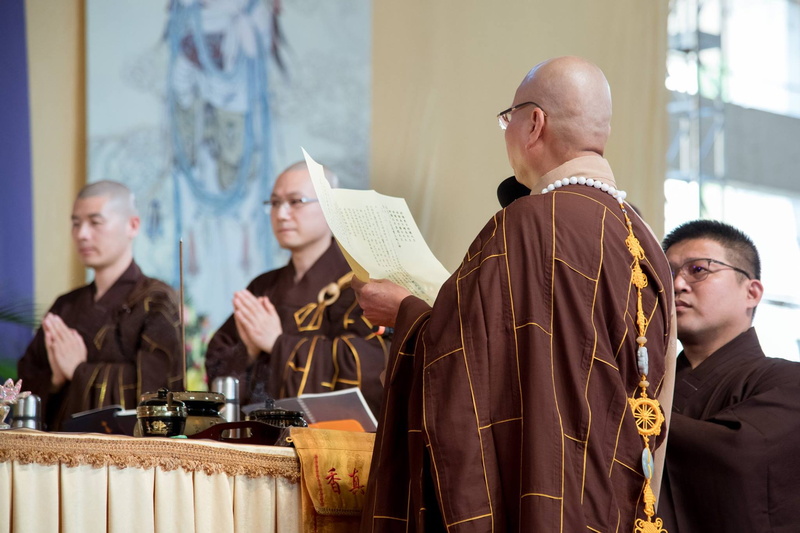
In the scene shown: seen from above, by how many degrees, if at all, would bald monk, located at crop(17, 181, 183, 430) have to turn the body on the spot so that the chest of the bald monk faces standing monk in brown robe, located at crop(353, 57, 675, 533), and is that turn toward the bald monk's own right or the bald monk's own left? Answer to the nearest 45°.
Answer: approximately 45° to the bald monk's own left

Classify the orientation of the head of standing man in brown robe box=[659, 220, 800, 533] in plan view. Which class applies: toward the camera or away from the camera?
toward the camera

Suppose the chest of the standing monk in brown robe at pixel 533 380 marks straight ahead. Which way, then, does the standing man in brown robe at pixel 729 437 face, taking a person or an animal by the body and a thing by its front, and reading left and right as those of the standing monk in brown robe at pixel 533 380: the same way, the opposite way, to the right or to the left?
to the left

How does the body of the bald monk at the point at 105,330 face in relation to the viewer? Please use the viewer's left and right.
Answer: facing the viewer and to the left of the viewer

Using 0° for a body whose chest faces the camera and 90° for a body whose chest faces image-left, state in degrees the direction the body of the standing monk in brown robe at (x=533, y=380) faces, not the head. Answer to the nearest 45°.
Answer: approximately 135°

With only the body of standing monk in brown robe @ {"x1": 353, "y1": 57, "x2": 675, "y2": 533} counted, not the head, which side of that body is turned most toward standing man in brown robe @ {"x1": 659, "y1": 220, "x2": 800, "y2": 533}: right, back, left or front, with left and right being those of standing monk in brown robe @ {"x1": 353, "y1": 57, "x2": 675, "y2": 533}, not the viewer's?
right

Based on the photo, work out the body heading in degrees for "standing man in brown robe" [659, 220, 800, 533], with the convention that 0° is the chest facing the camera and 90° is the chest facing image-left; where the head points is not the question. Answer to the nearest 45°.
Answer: approximately 45°

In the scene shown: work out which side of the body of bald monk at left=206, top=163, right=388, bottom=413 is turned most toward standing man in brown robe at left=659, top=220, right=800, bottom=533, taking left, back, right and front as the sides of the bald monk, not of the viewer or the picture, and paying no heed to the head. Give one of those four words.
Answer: left

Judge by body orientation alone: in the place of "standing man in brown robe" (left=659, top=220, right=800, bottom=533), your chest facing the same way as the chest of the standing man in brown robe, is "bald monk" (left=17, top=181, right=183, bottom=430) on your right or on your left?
on your right

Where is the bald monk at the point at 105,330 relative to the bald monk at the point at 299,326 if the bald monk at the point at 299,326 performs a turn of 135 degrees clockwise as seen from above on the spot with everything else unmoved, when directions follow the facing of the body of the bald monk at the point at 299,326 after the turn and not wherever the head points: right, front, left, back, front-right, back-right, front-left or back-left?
left

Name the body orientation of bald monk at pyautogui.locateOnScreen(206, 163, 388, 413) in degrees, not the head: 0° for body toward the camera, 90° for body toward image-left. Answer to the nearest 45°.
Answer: approximately 45°

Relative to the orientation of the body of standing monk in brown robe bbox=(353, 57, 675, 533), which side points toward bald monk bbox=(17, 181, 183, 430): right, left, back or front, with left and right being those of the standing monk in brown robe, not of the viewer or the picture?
front

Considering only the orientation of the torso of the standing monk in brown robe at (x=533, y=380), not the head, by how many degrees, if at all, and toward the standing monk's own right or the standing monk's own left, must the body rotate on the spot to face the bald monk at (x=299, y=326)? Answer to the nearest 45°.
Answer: approximately 45° to the standing monk's own right

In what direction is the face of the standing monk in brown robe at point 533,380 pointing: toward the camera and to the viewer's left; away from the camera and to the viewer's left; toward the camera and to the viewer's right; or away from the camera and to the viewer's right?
away from the camera and to the viewer's left
